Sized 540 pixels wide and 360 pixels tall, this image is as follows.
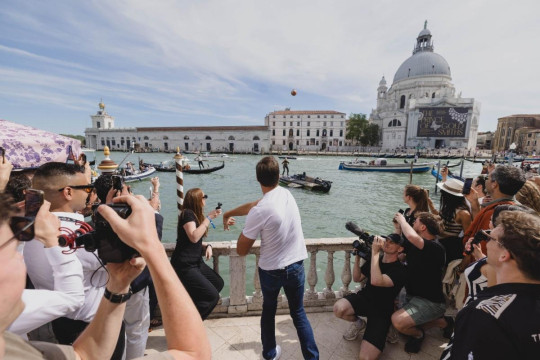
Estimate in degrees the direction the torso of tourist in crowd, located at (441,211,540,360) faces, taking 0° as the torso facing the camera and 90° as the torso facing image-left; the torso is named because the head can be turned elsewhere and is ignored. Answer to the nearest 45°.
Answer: approximately 135°

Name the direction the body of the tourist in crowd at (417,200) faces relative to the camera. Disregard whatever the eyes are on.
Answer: to the viewer's left

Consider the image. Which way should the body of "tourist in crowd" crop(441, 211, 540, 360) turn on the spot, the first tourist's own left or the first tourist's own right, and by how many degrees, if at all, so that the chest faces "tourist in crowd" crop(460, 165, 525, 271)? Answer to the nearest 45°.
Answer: approximately 45° to the first tourist's own right

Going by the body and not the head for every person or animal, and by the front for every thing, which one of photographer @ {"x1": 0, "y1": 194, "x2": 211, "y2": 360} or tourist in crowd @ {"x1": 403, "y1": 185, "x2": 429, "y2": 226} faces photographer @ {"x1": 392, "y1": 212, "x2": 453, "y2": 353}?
photographer @ {"x1": 0, "y1": 194, "x2": 211, "y2": 360}

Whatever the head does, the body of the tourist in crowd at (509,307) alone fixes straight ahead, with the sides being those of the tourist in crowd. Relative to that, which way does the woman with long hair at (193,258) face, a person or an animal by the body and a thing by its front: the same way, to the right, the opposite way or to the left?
to the right

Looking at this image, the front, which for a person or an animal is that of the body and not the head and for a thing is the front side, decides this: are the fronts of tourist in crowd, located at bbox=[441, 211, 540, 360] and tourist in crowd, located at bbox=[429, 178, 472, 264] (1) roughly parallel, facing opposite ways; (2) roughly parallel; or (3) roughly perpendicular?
roughly parallel

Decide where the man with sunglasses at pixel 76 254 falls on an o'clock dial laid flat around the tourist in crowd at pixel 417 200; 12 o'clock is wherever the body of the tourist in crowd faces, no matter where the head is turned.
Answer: The man with sunglasses is roughly at 10 o'clock from the tourist in crowd.

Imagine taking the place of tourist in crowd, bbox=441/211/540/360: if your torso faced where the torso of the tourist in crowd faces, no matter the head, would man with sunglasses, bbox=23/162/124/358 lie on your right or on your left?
on your left

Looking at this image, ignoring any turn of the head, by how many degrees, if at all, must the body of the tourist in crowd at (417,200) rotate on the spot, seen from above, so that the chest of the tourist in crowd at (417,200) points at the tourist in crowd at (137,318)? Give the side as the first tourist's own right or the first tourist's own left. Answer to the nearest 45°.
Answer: approximately 45° to the first tourist's own left

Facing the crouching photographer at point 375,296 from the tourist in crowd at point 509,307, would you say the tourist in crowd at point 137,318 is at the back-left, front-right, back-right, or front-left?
front-left

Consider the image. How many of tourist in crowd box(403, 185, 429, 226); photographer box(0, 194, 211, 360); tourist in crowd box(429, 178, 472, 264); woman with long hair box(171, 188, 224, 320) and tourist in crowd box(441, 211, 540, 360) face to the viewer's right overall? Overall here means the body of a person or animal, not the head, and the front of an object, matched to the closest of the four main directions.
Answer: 2

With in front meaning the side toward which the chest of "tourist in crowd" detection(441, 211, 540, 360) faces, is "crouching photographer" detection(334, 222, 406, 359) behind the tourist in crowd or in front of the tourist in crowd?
in front

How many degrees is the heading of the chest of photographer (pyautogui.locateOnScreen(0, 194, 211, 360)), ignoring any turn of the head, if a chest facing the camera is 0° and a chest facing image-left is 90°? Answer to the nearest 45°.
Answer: approximately 270°

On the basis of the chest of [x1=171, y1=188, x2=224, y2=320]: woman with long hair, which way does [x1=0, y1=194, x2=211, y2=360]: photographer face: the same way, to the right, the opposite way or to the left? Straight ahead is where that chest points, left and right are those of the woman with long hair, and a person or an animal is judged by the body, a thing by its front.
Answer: the same way

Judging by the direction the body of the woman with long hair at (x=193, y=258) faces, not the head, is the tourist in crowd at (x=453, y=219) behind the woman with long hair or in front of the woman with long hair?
in front
